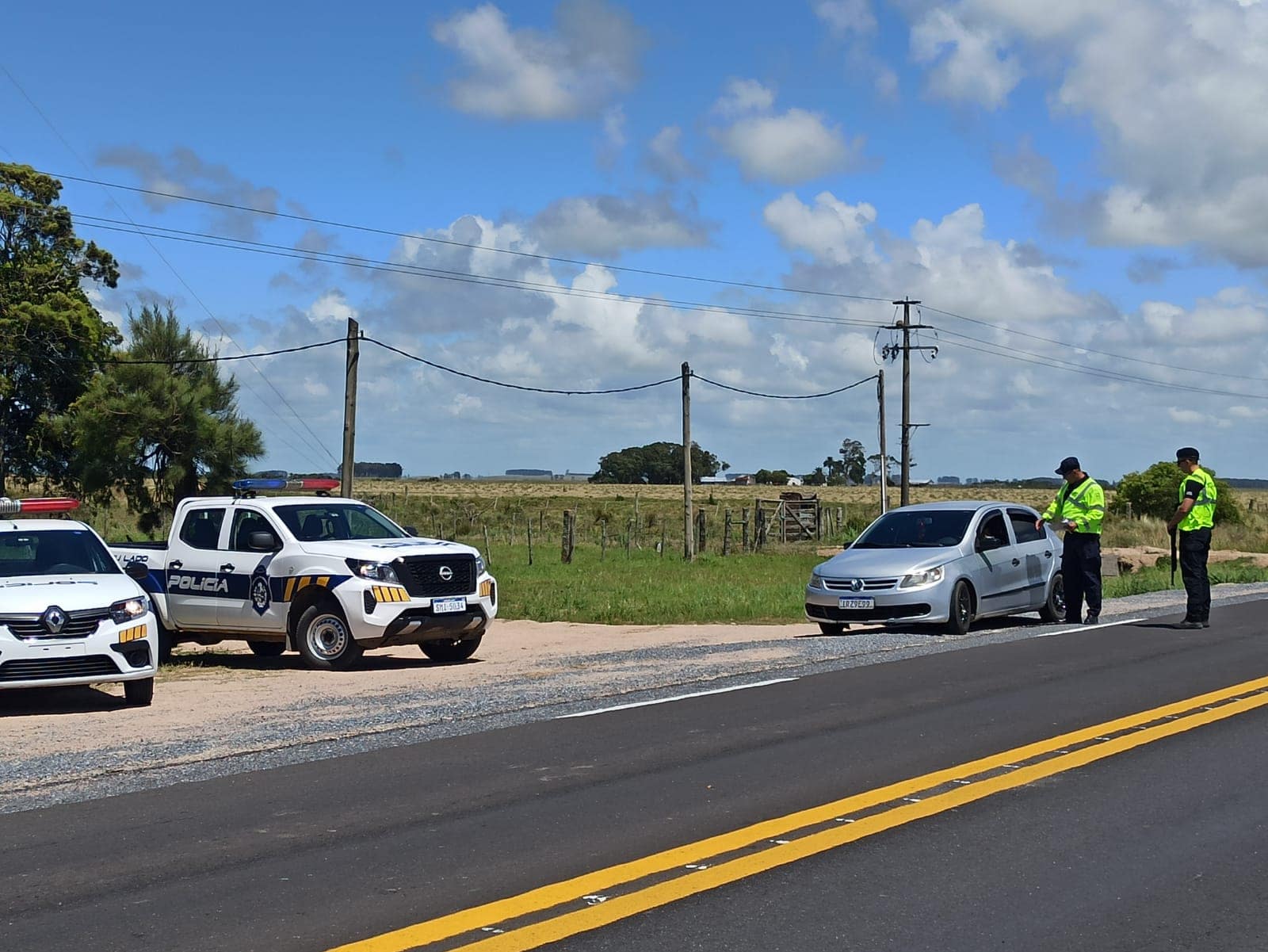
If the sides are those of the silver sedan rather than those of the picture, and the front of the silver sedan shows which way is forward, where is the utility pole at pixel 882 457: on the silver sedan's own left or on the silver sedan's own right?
on the silver sedan's own right

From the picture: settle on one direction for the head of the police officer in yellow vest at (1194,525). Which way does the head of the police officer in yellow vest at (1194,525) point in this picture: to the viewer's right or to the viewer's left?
to the viewer's left

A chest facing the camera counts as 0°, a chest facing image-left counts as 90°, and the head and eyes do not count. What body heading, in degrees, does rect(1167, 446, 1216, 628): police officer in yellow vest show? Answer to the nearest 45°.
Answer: approximately 90°

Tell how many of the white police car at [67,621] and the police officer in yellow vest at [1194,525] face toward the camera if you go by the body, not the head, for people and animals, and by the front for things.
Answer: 1

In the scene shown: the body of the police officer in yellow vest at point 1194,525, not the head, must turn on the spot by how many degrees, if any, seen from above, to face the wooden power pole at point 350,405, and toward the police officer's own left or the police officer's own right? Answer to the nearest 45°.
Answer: approximately 45° to the police officer's own right

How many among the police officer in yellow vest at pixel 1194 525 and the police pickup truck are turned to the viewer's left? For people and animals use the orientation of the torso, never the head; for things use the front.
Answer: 1

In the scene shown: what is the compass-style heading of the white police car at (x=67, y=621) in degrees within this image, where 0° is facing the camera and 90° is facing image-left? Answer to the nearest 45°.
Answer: approximately 0°

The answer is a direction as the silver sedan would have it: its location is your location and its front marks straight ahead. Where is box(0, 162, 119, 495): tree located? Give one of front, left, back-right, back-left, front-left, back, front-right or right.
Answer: right
